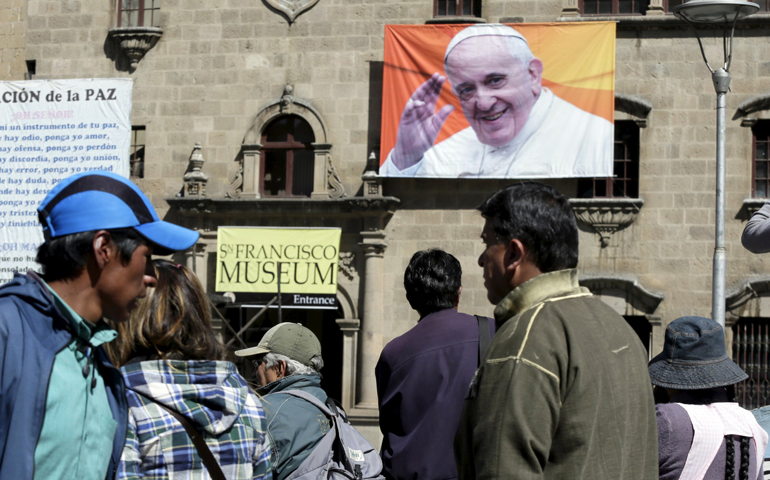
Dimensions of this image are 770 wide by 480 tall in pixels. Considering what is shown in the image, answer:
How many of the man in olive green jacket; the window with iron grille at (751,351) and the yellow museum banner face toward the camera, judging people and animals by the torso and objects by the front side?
2

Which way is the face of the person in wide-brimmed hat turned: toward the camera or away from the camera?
away from the camera

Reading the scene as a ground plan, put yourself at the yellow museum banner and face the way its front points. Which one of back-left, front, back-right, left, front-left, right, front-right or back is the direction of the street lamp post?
front-left

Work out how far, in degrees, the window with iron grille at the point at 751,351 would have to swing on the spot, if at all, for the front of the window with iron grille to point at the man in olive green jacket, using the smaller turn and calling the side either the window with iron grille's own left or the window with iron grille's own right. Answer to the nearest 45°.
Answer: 0° — it already faces them

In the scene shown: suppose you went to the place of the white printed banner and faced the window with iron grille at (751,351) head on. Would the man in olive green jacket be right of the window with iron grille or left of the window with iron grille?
right

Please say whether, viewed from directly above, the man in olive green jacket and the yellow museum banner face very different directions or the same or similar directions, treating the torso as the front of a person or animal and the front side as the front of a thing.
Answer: very different directions

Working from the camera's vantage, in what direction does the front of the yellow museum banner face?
facing the viewer

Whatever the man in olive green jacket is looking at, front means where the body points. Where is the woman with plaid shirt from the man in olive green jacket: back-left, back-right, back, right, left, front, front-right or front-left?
front-left

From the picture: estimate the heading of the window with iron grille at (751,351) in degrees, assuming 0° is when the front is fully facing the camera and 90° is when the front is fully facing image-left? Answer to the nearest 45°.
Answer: approximately 0°

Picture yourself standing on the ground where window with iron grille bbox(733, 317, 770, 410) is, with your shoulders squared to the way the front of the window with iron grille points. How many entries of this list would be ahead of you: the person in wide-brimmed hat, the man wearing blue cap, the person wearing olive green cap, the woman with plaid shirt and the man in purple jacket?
5

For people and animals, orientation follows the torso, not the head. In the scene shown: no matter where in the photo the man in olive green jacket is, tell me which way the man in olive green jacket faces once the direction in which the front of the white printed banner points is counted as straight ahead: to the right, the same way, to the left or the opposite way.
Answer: the opposite way

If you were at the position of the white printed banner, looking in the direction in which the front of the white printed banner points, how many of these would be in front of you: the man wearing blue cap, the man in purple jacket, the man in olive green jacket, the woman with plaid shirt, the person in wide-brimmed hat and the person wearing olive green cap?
6

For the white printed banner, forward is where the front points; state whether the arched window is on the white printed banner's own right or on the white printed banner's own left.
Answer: on the white printed banner's own left

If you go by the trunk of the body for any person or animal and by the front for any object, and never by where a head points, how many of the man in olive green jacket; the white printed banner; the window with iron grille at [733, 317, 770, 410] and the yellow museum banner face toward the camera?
3

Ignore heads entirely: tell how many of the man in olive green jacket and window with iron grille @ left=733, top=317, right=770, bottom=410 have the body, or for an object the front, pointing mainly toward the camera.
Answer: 1
